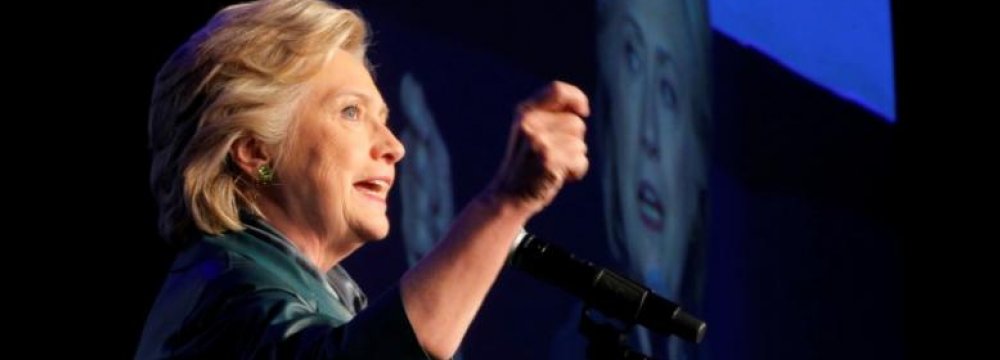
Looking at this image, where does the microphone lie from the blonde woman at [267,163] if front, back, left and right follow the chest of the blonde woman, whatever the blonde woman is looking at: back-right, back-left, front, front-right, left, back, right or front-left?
front-right

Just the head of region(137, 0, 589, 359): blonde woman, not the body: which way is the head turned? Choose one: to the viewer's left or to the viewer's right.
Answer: to the viewer's right

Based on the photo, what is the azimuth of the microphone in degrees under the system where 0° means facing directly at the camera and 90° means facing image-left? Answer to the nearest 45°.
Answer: approximately 90°

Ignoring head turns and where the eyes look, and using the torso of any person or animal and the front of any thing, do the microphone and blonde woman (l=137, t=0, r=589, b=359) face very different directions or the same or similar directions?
very different directions

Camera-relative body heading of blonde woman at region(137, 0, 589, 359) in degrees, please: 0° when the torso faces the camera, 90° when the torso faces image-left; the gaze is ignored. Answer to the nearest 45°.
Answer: approximately 270°

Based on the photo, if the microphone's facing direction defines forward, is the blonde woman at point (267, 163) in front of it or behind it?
in front

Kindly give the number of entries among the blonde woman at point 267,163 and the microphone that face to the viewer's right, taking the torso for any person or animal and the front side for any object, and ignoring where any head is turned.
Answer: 1

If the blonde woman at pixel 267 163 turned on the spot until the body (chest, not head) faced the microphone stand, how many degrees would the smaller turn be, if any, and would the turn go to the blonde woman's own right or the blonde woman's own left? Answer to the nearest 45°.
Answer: approximately 45° to the blonde woman's own right
